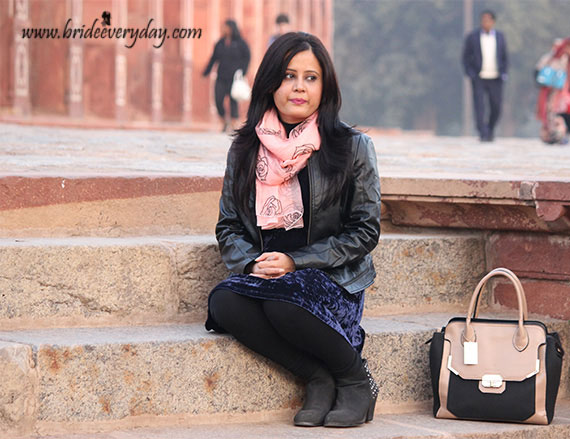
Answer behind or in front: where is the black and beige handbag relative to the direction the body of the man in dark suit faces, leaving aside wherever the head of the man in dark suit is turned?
in front

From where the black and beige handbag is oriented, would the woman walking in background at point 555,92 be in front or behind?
behind

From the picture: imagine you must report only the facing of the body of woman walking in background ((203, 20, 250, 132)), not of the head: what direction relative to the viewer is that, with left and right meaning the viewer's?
facing the viewer and to the left of the viewer

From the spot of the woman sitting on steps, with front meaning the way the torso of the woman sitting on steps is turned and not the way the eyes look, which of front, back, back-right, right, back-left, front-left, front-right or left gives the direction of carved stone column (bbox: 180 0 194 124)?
back-right

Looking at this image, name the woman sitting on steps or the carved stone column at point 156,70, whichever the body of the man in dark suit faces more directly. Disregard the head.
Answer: the woman sitting on steps

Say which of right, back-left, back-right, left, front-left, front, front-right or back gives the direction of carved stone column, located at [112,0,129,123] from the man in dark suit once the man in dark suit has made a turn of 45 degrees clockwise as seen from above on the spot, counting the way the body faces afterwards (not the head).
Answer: right

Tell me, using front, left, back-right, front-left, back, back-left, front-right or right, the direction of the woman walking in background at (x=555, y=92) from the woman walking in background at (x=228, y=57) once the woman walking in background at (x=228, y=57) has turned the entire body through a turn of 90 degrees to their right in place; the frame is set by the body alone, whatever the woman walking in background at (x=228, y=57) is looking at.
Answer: back

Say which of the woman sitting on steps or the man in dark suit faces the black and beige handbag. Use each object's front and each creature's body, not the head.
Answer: the man in dark suit

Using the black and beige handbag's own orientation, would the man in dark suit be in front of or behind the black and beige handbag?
behind

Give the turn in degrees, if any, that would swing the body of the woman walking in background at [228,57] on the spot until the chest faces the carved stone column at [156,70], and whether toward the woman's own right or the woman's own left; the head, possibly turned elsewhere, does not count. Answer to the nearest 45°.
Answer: approximately 135° to the woman's own right

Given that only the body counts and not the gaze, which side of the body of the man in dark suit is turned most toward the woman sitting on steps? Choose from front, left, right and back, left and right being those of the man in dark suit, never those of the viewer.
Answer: front

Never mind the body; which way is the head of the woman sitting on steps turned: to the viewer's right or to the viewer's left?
to the viewer's right
